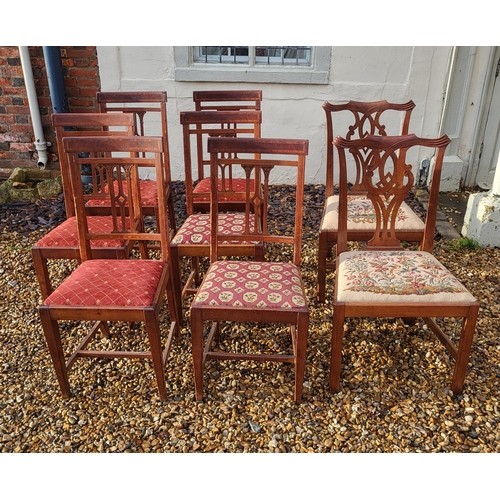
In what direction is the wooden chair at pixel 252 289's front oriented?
toward the camera

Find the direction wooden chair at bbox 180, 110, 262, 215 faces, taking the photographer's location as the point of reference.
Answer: facing the viewer

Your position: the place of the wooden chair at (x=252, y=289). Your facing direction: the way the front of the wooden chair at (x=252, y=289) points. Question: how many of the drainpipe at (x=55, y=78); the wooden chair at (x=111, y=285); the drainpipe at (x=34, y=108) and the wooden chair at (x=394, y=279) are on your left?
1

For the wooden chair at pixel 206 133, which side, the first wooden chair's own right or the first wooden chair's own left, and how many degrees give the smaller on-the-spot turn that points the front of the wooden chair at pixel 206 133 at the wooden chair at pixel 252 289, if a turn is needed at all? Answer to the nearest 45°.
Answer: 0° — it already faces it

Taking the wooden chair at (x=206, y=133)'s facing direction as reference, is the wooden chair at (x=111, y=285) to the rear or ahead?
ahead

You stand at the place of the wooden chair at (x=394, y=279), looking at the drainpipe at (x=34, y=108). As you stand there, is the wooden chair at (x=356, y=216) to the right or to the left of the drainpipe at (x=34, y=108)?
right

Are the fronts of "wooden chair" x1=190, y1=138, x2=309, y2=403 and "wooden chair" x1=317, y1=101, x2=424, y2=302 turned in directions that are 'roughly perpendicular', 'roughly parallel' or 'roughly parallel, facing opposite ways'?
roughly parallel

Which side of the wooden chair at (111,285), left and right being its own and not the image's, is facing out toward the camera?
front

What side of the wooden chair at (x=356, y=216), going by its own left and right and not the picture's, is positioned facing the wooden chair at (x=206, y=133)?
right

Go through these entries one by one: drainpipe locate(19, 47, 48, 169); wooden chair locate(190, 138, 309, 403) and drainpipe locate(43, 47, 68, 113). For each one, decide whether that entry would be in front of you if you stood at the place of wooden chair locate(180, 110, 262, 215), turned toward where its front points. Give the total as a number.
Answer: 1

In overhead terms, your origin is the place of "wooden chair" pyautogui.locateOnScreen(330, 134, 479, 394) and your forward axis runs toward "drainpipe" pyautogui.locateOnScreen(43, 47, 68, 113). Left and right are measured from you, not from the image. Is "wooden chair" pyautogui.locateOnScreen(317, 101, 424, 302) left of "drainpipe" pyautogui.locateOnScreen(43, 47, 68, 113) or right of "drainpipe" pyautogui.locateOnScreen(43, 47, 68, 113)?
right

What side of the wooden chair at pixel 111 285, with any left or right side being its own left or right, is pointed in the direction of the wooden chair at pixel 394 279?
left

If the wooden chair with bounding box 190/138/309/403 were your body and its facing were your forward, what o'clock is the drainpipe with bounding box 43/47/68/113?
The drainpipe is roughly at 5 o'clock from the wooden chair.

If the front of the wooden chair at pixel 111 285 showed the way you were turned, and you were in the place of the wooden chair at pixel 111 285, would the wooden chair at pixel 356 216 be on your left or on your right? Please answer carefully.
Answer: on your left
